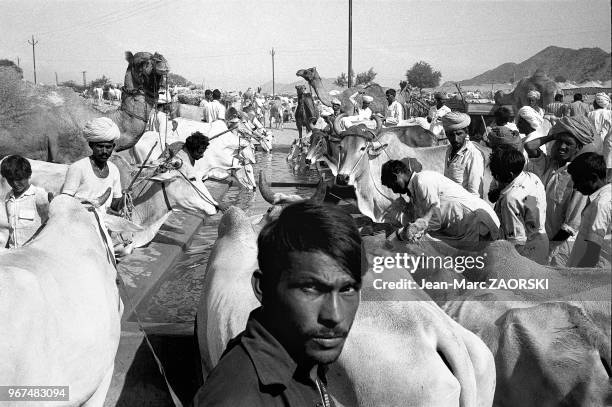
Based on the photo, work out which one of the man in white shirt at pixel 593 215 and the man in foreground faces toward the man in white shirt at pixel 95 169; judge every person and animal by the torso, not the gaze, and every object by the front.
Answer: the man in white shirt at pixel 593 215

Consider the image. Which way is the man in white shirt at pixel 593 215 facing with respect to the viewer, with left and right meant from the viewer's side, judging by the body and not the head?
facing to the left of the viewer

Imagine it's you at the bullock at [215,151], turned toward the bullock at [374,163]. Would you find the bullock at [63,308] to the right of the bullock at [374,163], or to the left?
right

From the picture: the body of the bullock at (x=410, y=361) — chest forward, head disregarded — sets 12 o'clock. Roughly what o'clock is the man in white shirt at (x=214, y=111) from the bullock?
The man in white shirt is roughly at 1 o'clock from the bullock.

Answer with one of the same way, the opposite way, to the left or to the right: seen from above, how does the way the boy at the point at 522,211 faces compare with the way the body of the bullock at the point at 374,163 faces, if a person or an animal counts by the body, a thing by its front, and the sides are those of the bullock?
to the right

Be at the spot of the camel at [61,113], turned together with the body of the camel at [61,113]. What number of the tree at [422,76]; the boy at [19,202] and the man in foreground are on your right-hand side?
2

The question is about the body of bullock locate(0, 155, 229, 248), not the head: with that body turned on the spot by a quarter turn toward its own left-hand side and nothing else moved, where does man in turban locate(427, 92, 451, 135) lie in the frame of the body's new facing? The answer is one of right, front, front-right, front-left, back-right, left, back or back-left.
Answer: front-right

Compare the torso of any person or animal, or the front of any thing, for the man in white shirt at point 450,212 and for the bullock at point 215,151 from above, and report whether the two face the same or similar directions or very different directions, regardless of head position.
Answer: very different directions

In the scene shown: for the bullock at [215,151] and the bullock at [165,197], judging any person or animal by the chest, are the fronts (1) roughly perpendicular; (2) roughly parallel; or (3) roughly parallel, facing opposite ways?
roughly parallel

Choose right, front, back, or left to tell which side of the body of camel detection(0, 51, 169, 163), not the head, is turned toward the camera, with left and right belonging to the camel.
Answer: right

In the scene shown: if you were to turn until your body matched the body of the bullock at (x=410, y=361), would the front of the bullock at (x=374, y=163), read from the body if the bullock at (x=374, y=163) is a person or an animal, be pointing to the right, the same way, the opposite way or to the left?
to the left

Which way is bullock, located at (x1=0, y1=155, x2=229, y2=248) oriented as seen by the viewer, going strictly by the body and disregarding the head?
to the viewer's right

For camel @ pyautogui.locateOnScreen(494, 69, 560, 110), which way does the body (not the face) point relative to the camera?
to the viewer's left

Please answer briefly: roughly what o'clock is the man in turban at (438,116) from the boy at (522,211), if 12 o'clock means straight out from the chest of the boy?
The man in turban is roughly at 1 o'clock from the boy.
